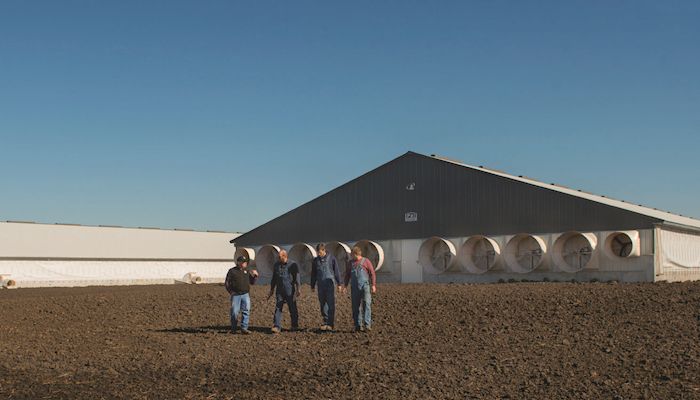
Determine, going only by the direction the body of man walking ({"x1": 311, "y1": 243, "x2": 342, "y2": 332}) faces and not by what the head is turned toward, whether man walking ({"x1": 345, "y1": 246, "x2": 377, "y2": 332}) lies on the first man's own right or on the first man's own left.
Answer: on the first man's own left

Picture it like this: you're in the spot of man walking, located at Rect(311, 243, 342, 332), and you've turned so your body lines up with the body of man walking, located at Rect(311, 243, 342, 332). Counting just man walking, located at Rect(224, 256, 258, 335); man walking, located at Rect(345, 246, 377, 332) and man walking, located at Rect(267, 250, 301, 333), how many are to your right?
2

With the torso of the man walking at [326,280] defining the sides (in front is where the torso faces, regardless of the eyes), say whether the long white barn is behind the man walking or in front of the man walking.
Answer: behind

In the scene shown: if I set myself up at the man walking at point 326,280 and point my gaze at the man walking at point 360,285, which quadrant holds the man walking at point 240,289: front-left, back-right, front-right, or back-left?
back-right

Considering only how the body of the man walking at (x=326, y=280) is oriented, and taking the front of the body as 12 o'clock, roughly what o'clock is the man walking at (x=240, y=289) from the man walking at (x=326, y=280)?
the man walking at (x=240, y=289) is roughly at 3 o'clock from the man walking at (x=326, y=280).

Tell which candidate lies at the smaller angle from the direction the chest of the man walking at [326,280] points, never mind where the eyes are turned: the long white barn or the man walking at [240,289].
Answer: the man walking

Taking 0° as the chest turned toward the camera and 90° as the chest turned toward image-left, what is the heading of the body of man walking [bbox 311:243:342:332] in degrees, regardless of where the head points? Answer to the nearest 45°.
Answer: approximately 0°

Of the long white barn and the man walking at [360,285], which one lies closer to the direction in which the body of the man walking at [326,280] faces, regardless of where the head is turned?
the man walking

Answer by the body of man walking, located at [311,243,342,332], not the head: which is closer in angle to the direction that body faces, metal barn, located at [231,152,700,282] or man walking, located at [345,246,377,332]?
the man walking

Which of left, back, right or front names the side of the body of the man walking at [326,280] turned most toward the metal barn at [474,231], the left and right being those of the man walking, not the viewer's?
back

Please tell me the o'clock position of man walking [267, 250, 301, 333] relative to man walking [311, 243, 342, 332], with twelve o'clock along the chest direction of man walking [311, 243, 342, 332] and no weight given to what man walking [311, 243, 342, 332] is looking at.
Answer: man walking [267, 250, 301, 333] is roughly at 3 o'clock from man walking [311, 243, 342, 332].
